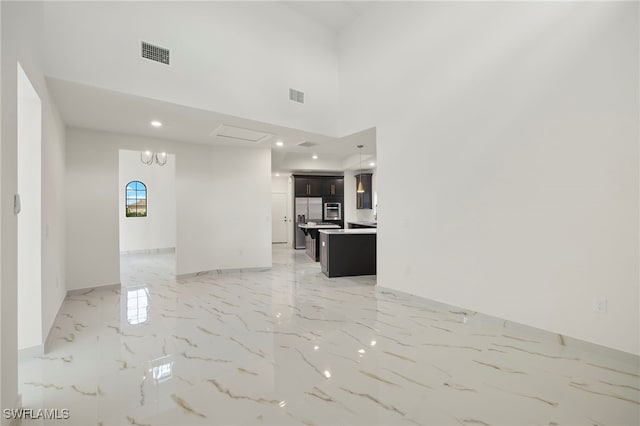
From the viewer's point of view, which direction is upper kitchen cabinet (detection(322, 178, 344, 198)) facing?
toward the camera

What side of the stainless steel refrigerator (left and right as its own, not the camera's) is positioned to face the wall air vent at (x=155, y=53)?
front

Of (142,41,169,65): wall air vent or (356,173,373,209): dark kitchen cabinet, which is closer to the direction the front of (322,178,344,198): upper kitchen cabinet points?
the wall air vent

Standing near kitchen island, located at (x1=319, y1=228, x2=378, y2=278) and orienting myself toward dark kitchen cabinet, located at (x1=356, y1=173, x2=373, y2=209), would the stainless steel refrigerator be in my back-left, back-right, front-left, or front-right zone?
front-left

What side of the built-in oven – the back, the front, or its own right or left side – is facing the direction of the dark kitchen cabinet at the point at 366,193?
left

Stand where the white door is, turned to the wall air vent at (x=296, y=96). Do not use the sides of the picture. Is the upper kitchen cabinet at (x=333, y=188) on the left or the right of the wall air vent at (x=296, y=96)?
left

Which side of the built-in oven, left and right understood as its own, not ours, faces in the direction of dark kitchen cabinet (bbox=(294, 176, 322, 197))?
right

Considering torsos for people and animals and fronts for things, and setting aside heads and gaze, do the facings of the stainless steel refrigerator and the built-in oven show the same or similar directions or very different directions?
same or similar directions

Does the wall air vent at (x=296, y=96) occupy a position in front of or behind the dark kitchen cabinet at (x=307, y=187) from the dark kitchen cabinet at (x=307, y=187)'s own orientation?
in front

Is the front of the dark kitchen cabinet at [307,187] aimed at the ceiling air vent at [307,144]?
yes

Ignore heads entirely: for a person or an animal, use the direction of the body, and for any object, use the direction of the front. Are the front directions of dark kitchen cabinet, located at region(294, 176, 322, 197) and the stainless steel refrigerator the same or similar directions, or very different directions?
same or similar directions

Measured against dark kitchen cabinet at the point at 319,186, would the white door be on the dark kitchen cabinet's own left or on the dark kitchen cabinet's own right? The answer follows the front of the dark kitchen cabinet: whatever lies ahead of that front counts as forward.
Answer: on the dark kitchen cabinet's own right

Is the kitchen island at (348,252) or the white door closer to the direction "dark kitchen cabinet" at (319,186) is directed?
the kitchen island

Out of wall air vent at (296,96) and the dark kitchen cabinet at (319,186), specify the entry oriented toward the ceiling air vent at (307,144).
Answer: the dark kitchen cabinet

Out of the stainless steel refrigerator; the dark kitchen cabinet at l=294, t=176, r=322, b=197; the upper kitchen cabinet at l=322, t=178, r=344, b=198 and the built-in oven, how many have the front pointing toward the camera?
4

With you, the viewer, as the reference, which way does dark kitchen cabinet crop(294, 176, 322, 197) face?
facing the viewer

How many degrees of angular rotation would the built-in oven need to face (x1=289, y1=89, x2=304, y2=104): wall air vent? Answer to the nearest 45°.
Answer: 0° — it already faces it

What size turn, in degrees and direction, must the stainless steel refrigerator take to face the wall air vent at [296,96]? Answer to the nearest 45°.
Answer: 0° — it already faces it

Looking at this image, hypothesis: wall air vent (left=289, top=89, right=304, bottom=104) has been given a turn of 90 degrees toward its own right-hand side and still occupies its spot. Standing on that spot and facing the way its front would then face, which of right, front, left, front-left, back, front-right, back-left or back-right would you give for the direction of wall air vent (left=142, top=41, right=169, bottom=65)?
front

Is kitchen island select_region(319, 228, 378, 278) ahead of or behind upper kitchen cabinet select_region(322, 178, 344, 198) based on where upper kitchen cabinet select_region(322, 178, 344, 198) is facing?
ahead

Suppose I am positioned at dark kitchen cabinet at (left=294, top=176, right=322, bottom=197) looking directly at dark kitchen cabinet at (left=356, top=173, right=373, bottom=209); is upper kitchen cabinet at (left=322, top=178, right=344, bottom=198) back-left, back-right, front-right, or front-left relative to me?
front-left
